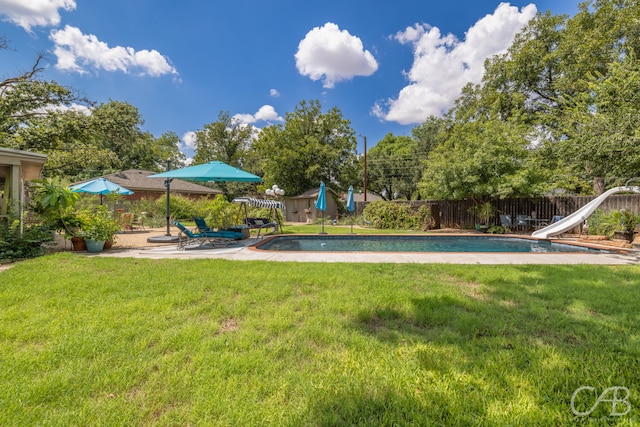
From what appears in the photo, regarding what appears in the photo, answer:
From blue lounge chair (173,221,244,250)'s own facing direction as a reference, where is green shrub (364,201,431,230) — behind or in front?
in front

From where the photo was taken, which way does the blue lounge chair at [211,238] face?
to the viewer's right

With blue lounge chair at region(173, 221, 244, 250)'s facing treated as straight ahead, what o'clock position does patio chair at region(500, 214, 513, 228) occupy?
The patio chair is roughly at 12 o'clock from the blue lounge chair.

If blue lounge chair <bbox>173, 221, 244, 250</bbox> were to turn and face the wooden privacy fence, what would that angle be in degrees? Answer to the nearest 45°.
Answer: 0° — it already faces it

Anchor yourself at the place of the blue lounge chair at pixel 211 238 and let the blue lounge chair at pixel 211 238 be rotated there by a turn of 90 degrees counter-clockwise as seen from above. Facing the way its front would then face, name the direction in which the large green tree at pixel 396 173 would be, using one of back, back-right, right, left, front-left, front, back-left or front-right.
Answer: front-right

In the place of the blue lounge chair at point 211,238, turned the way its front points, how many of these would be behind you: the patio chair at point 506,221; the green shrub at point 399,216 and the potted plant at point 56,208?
1

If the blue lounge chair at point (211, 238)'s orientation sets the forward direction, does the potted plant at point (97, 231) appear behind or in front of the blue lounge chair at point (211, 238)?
behind

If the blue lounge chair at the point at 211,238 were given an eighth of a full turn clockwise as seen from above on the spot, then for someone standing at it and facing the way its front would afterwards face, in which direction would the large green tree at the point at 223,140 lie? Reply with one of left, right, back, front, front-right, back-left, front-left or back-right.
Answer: back-left

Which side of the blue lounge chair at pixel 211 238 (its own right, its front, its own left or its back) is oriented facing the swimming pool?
front

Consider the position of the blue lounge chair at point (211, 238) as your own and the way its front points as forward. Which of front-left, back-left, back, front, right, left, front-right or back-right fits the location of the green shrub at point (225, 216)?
left

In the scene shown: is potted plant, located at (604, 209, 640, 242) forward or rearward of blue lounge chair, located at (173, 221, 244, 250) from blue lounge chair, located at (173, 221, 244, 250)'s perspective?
forward

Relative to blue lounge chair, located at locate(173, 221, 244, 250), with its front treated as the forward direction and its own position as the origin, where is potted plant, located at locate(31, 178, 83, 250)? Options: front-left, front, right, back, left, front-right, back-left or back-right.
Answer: back
